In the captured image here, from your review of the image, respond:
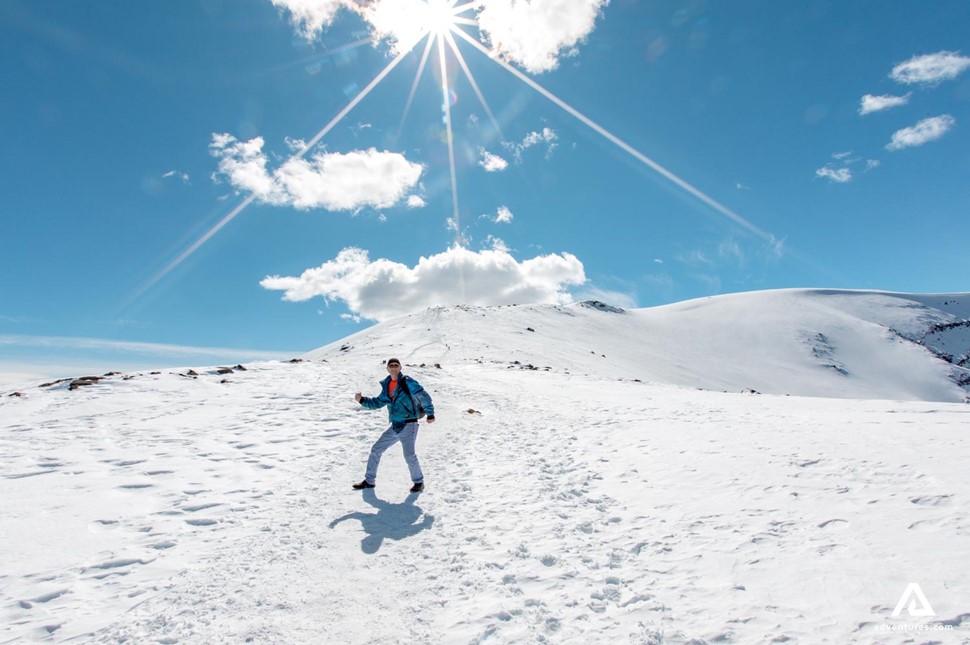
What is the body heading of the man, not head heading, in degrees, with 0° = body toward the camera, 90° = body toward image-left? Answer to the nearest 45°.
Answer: approximately 45°
